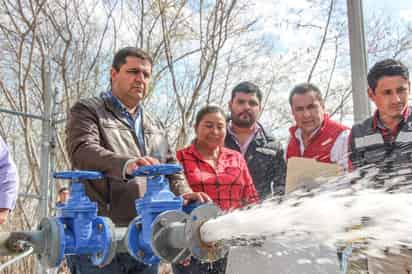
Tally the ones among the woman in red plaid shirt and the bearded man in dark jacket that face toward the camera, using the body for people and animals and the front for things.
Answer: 2

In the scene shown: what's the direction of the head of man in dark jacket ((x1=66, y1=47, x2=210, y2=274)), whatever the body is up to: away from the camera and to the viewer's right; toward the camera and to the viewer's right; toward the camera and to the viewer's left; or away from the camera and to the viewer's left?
toward the camera and to the viewer's right

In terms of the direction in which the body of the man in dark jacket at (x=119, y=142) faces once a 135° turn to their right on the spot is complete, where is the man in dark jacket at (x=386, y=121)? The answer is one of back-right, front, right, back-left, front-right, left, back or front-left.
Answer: back

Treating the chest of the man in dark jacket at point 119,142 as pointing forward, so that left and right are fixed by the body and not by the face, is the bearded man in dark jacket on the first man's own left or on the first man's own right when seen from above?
on the first man's own left

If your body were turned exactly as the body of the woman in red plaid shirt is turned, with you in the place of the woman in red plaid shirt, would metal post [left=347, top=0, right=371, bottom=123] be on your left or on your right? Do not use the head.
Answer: on your left

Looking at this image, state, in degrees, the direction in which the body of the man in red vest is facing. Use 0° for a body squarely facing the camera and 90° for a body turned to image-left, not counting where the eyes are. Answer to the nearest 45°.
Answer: approximately 45°

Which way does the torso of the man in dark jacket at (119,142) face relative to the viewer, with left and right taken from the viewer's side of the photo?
facing the viewer and to the right of the viewer

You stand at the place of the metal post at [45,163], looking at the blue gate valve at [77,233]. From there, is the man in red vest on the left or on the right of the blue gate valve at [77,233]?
left

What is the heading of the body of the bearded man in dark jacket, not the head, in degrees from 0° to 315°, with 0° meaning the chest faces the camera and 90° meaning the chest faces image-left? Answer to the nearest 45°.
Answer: approximately 0°

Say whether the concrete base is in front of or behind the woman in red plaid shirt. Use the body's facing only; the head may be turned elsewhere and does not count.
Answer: in front

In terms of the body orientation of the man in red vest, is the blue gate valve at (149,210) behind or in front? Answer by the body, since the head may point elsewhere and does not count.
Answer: in front
